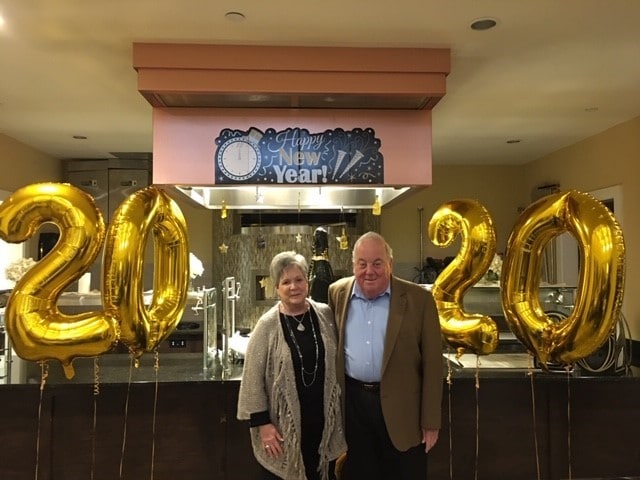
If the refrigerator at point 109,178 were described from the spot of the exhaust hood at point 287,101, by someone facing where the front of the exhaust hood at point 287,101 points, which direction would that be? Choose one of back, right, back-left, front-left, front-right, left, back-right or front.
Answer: back-right

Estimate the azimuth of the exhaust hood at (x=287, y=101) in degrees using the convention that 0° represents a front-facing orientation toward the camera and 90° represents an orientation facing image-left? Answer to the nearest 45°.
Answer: approximately 0°
